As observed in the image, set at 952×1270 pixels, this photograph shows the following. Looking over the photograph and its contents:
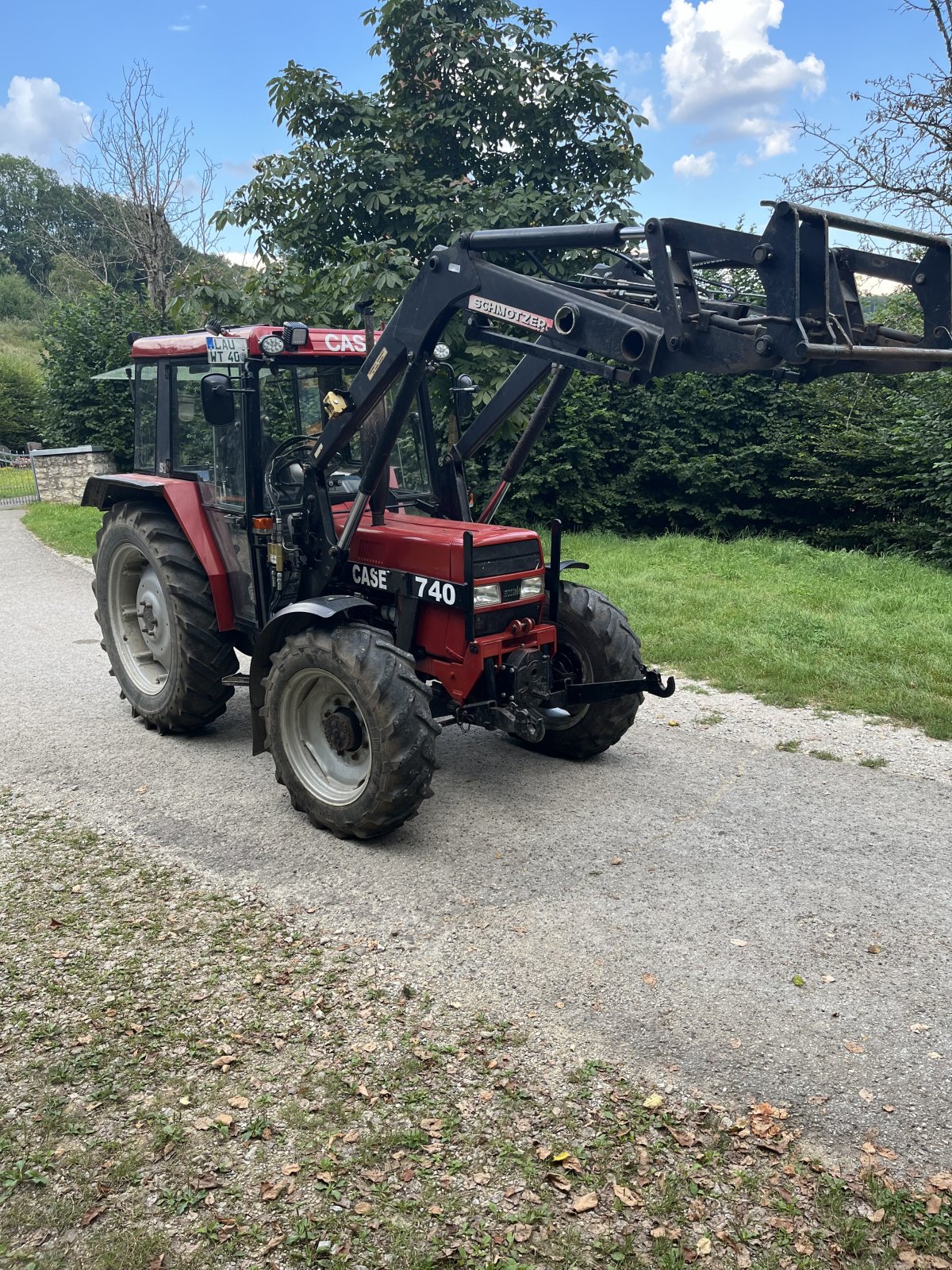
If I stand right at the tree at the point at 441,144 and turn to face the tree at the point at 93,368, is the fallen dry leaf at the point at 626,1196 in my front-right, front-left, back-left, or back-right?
back-left

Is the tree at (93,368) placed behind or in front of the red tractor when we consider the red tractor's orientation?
behind

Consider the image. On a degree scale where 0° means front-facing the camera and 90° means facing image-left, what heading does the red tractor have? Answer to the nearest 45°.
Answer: approximately 315°

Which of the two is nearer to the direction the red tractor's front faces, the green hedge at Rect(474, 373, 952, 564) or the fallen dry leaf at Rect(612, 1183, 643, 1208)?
the fallen dry leaf

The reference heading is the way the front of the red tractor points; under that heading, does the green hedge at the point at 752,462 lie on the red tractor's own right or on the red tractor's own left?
on the red tractor's own left

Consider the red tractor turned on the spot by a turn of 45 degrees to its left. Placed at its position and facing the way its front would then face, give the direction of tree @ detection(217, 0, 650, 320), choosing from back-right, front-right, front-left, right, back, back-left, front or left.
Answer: left

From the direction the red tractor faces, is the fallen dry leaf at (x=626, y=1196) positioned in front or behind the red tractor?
in front

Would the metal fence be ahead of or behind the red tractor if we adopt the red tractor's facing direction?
behind

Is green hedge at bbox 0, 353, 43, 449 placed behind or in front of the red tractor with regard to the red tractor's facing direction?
behind

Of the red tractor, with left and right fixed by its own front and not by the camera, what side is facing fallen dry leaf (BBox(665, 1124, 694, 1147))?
front

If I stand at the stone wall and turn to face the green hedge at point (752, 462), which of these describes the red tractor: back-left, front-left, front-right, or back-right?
front-right
